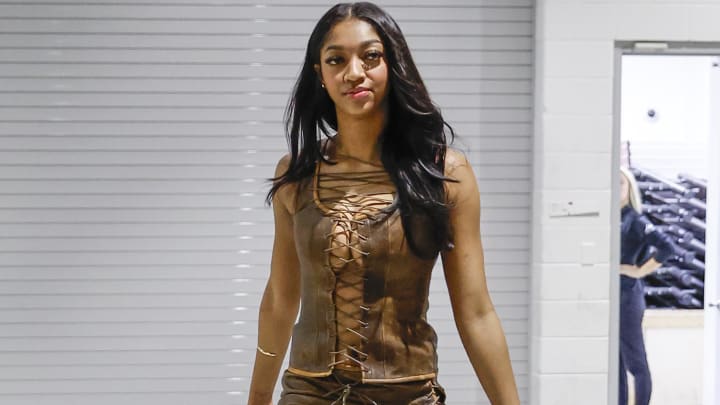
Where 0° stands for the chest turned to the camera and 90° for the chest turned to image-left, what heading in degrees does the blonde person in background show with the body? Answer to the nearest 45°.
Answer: approximately 45°

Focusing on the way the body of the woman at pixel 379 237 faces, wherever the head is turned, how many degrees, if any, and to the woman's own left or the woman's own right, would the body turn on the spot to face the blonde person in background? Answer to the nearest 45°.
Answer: approximately 135° to the woman's own left

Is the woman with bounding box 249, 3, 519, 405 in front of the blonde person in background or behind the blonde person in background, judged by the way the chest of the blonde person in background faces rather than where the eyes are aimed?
in front
